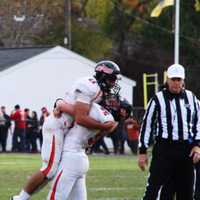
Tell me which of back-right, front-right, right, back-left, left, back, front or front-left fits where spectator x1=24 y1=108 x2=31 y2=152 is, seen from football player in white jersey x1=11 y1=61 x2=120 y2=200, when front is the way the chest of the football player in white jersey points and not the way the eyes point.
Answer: left

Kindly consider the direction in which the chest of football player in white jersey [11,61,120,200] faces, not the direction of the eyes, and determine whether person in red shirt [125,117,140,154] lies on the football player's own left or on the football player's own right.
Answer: on the football player's own left

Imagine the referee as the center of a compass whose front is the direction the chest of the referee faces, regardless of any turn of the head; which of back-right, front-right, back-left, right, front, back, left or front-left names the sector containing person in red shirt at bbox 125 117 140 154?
back

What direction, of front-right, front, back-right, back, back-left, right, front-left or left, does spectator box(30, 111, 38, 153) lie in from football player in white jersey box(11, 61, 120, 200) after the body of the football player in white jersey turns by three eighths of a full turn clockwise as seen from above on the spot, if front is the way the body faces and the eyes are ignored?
back-right

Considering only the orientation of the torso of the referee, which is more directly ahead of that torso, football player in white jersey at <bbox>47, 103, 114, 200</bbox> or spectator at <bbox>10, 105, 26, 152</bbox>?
the football player in white jersey

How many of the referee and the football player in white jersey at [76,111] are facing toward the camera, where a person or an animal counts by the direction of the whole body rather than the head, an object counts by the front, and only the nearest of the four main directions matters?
1

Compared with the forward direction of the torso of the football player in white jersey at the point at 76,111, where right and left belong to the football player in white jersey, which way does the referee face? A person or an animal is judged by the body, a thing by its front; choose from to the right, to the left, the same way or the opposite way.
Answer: to the right

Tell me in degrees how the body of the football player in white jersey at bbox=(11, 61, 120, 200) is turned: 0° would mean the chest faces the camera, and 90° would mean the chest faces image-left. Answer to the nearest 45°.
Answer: approximately 270°
